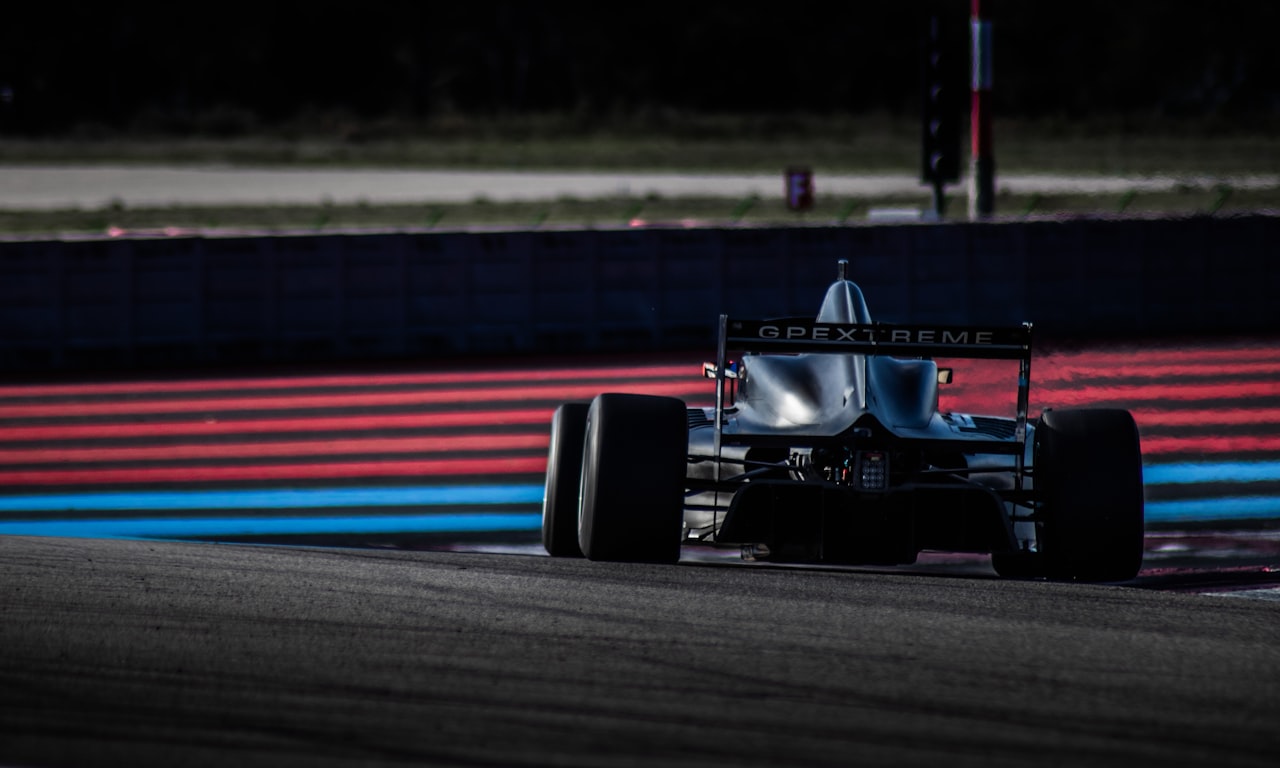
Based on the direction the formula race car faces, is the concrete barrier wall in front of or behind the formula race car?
in front

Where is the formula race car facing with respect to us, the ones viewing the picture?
facing away from the viewer

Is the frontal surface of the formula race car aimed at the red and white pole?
yes
